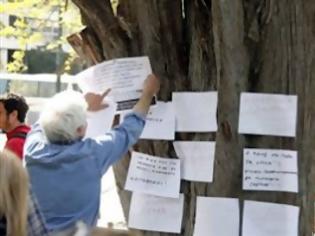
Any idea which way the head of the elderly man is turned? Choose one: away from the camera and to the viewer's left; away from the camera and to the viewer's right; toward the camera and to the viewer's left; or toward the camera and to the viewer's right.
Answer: away from the camera and to the viewer's right

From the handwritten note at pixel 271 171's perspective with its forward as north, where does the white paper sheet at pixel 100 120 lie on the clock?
The white paper sheet is roughly at 3 o'clock from the handwritten note.

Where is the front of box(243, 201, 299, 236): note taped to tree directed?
toward the camera

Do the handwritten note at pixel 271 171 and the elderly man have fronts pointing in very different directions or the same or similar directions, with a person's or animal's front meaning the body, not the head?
very different directions

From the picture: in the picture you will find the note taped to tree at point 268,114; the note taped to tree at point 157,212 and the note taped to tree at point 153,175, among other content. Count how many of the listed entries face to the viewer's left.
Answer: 0

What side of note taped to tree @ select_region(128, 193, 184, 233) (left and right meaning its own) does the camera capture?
front

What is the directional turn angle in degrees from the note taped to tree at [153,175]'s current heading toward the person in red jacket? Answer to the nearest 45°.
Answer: approximately 135° to its right

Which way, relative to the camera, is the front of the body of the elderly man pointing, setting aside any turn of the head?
away from the camera
